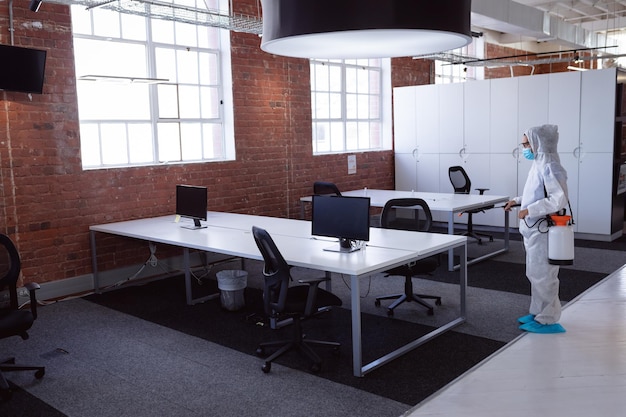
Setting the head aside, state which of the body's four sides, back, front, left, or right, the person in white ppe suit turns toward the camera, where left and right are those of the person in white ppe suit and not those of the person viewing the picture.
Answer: left

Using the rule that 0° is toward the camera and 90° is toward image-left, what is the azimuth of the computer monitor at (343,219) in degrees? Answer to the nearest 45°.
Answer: approximately 45°

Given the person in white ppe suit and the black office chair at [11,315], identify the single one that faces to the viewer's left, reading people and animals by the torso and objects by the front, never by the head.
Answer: the person in white ppe suit

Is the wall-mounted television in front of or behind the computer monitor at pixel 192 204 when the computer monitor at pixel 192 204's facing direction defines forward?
in front

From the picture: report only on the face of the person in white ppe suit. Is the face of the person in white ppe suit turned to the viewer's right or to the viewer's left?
to the viewer's left

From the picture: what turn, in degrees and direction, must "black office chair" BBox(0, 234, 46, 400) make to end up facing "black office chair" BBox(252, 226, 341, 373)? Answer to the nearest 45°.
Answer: approximately 45° to its left

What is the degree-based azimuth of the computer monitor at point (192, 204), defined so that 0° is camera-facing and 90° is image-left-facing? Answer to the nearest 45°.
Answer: approximately 45°

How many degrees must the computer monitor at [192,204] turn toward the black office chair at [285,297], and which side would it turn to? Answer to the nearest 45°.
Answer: approximately 45° to its left

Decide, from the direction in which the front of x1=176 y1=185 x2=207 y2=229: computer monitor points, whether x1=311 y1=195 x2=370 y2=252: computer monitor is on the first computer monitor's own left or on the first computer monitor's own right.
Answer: on the first computer monitor's own left

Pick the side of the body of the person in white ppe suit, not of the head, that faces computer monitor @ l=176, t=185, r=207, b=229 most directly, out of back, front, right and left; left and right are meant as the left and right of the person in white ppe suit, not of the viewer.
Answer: front

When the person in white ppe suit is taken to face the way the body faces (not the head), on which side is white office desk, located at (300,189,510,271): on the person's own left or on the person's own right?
on the person's own right

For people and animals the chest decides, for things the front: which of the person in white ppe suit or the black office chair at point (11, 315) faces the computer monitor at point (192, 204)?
the person in white ppe suit

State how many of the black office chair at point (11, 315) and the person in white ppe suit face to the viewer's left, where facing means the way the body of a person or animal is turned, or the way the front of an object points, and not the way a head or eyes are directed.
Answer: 1

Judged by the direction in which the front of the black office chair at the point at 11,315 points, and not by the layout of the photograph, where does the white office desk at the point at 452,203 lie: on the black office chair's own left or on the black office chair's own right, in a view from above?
on the black office chair's own left

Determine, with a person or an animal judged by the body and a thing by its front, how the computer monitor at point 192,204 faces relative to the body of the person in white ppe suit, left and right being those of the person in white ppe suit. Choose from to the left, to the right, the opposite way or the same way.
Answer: to the left

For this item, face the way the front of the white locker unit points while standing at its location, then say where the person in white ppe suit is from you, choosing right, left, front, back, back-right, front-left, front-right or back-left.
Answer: front-left
